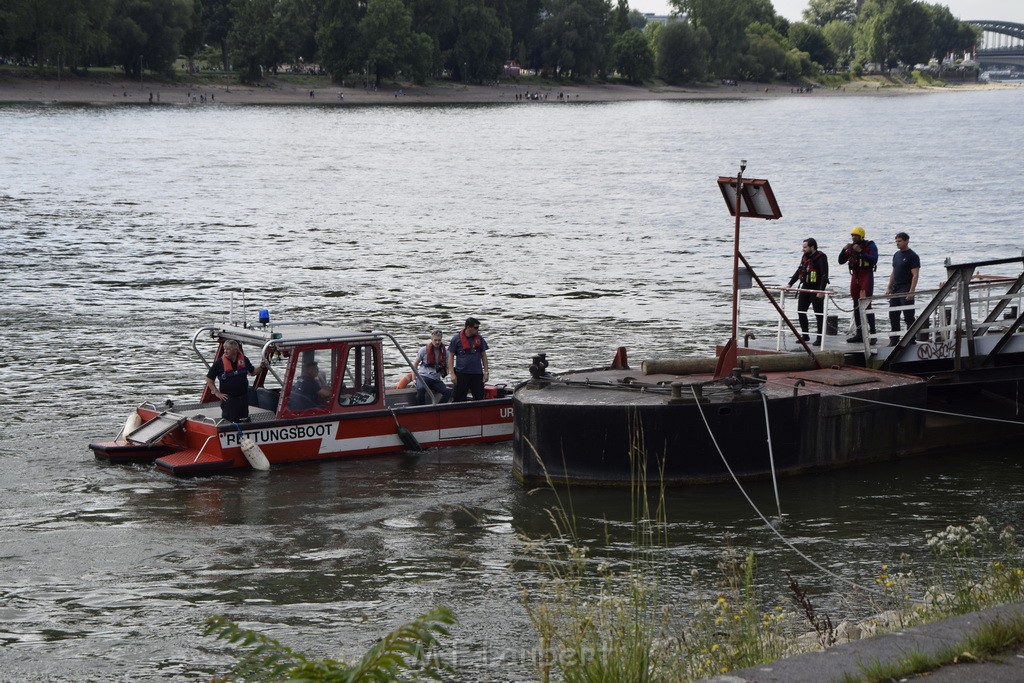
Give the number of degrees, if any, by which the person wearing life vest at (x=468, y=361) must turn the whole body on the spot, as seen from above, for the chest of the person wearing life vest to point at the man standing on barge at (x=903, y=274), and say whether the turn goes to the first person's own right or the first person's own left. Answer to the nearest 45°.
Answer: approximately 90° to the first person's own left

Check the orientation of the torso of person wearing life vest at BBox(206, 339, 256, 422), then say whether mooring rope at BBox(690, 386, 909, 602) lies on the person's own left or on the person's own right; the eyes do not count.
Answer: on the person's own left

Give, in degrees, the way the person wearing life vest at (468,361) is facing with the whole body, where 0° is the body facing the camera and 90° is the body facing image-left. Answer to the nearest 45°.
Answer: approximately 0°

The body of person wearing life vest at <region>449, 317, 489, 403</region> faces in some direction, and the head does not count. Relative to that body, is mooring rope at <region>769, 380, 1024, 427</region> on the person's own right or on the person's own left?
on the person's own left

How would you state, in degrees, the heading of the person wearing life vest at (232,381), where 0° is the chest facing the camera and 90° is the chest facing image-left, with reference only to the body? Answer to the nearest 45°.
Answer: approximately 0°

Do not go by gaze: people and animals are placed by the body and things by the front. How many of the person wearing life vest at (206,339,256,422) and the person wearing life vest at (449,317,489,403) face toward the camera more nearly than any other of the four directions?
2

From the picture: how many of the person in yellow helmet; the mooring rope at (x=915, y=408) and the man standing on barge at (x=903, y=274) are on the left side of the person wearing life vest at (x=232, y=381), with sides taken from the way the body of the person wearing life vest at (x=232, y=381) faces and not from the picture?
3
